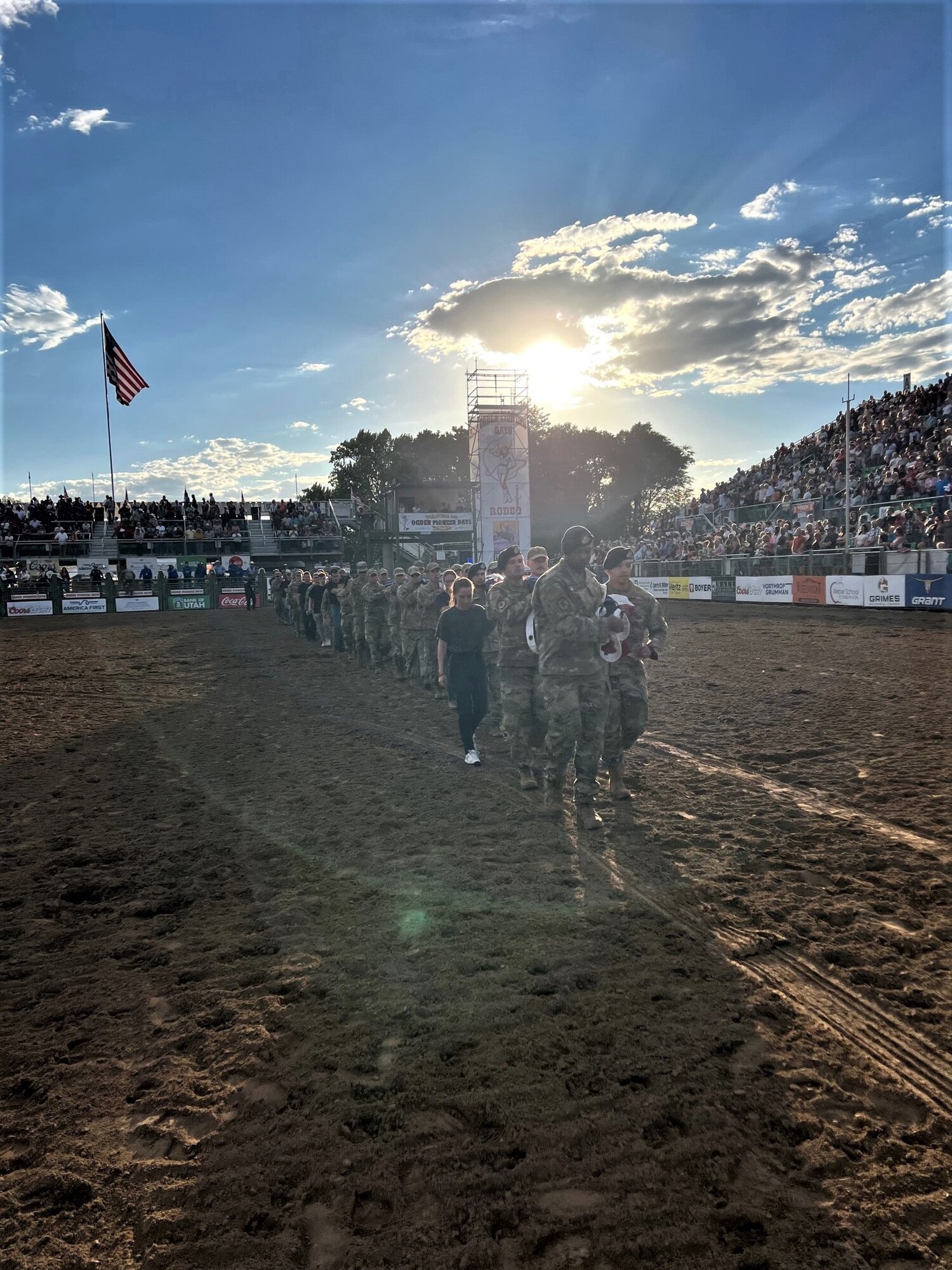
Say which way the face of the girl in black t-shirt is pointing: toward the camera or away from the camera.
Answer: toward the camera

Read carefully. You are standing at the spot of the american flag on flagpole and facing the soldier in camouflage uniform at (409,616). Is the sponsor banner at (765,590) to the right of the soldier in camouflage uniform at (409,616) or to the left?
left

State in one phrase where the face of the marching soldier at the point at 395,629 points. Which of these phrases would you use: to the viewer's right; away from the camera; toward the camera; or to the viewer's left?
toward the camera

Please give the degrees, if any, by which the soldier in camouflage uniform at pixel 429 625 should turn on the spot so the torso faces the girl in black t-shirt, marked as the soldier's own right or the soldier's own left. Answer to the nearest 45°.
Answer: approximately 45° to the soldier's own right

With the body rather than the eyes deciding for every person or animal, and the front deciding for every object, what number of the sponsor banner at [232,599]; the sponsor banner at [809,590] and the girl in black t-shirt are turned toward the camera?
3

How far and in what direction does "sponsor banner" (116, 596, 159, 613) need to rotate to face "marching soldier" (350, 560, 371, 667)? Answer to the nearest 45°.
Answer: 0° — it already faces them

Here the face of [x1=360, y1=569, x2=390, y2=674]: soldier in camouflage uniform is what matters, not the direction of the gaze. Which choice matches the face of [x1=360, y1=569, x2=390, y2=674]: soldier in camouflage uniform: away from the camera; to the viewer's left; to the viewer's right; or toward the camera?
toward the camera

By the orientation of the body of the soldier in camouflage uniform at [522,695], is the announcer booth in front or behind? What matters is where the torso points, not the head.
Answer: behind

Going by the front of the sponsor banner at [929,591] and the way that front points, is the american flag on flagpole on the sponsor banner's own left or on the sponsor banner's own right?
on the sponsor banner's own right

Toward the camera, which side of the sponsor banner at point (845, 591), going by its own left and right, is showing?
front

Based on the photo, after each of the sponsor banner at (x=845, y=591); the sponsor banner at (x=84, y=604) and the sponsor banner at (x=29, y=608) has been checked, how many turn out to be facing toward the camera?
3
